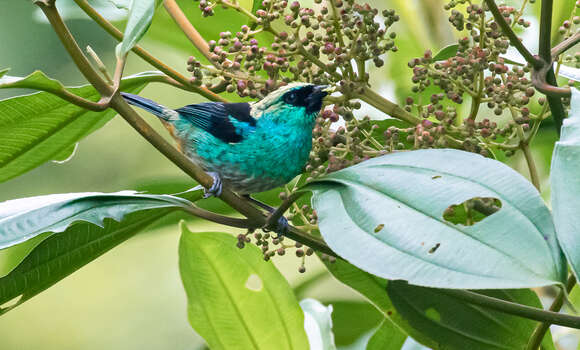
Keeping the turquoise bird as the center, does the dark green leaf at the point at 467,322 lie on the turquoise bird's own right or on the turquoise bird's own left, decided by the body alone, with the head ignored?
on the turquoise bird's own right

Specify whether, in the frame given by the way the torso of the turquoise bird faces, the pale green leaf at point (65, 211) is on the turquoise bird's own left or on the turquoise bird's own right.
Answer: on the turquoise bird's own right

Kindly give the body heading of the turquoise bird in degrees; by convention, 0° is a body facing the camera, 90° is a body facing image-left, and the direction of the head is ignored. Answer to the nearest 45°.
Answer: approximately 270°

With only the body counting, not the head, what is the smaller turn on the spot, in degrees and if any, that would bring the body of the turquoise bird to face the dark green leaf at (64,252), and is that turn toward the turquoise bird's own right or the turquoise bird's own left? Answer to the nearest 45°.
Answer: approximately 135° to the turquoise bird's own right

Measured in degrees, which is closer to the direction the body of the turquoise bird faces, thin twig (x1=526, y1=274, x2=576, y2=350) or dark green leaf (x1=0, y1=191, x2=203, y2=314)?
the thin twig
